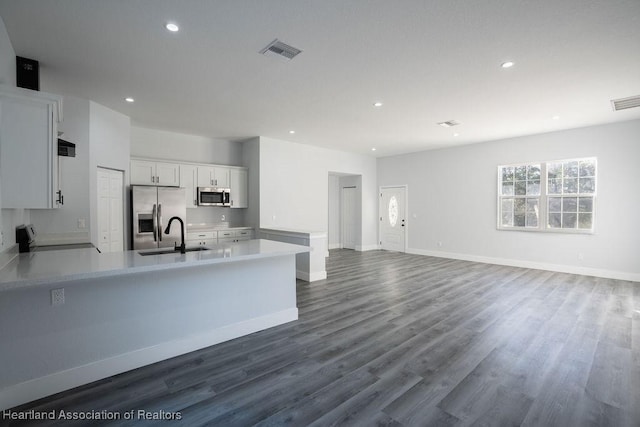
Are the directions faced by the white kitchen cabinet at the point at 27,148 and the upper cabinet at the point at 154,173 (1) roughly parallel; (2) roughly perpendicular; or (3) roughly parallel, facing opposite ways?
roughly perpendicular

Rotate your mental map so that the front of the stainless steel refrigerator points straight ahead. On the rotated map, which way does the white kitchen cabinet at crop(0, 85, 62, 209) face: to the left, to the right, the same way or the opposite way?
to the left

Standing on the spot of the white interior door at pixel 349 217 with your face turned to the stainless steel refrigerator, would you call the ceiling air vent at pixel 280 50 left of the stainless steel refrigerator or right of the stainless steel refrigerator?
left

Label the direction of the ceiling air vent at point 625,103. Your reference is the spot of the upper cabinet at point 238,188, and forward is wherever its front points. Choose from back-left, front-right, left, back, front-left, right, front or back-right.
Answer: front-left

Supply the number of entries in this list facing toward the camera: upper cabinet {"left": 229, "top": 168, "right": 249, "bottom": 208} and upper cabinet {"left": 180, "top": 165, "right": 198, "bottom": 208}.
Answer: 2

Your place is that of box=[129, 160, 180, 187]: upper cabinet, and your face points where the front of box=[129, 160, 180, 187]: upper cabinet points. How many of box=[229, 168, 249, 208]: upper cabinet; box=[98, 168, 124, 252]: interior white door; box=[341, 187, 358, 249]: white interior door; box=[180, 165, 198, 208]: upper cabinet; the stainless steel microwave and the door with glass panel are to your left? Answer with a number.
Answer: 5

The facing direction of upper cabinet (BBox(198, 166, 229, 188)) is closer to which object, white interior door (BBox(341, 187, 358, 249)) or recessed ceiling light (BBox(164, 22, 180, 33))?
the recessed ceiling light

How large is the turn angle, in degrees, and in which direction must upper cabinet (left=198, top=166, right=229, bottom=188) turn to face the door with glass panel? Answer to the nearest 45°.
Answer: approximately 90° to its left

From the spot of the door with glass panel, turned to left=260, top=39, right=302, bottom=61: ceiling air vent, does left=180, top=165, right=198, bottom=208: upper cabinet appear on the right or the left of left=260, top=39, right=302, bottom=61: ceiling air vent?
right

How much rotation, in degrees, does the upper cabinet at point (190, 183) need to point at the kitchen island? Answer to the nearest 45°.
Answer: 0° — it already faces it

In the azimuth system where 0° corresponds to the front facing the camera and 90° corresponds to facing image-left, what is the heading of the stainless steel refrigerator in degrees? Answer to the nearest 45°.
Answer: approximately 0°

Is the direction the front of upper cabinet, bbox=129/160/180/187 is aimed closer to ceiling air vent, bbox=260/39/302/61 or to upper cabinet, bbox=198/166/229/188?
the ceiling air vent
